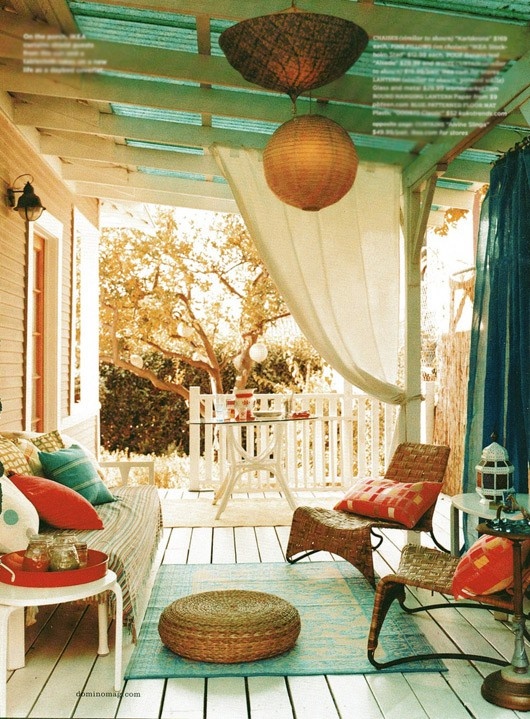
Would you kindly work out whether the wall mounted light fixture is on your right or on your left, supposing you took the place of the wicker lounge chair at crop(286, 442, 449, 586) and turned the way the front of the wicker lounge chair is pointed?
on your right

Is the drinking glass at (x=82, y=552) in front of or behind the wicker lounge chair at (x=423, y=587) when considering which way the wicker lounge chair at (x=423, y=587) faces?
in front

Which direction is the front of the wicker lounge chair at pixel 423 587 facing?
to the viewer's left

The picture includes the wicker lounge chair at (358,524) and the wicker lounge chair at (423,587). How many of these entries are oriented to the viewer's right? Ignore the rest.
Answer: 0

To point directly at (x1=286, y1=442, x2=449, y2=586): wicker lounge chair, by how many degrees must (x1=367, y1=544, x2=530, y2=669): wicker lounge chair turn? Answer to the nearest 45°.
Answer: approximately 90° to its right

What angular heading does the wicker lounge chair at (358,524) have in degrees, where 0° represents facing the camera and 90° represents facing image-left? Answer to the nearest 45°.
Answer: approximately 45°

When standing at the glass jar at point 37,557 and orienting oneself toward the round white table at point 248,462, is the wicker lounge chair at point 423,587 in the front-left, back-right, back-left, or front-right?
front-right

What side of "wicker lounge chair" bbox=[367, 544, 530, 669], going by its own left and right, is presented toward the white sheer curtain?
right

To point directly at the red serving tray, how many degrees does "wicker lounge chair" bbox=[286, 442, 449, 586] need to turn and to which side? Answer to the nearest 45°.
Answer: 0° — it already faces it

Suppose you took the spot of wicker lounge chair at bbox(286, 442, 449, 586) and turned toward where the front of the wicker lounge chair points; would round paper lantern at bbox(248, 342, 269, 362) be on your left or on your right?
on your right

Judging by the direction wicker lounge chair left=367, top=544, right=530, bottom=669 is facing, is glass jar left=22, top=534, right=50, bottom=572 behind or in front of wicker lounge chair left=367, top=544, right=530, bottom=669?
in front

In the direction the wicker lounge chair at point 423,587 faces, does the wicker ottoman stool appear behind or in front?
in front
